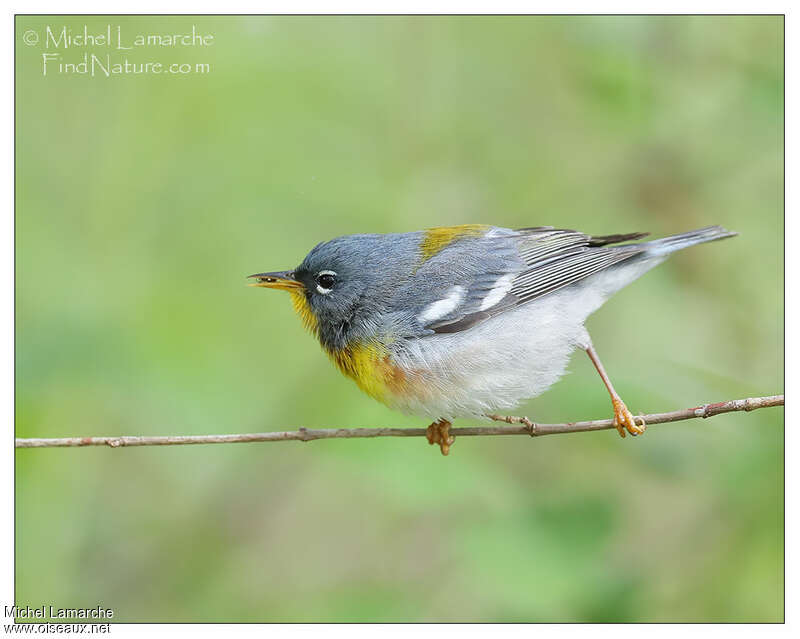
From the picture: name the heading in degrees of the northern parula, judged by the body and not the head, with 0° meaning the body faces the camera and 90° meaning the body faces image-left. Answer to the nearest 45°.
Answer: approximately 90°
